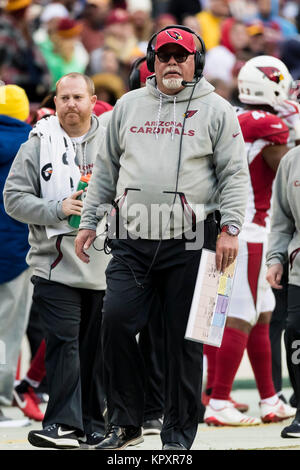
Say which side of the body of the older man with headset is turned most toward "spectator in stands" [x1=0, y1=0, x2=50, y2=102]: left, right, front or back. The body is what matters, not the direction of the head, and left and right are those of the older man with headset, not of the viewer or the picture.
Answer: back

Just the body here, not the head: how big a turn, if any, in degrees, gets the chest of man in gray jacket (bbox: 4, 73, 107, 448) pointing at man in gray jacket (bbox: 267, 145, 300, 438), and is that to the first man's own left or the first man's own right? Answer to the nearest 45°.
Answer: approximately 45° to the first man's own left

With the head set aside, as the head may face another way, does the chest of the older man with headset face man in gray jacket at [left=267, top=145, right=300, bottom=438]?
no

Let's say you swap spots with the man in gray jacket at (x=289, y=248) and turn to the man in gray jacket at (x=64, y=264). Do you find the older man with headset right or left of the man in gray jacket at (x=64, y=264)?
left

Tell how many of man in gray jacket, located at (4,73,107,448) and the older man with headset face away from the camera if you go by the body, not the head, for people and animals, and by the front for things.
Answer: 0

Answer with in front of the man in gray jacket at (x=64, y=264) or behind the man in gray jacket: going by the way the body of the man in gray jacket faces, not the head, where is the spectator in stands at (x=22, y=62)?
behind

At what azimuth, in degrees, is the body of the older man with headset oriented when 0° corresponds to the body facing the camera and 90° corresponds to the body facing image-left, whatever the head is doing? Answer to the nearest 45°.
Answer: approximately 0°

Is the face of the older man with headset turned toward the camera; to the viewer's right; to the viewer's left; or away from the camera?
toward the camera

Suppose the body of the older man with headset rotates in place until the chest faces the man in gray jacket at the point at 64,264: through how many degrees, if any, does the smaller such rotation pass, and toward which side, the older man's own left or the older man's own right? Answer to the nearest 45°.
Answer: approximately 135° to the older man's own right

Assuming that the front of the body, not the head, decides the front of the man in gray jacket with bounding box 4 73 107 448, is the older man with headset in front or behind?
in front

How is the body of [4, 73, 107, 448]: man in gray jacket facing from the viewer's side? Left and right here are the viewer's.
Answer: facing the viewer and to the right of the viewer
